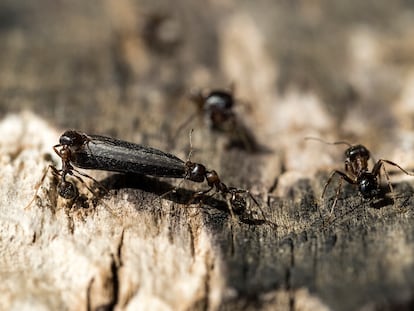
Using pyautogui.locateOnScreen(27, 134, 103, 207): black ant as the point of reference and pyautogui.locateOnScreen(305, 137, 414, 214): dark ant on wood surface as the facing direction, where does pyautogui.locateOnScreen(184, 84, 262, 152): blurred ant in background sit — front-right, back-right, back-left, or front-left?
front-left

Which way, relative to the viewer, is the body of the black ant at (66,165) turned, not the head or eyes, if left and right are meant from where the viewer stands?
facing away from the viewer

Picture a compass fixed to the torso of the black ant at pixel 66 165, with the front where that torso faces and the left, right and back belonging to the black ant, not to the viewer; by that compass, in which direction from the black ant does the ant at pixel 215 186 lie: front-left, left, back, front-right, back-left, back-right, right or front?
right

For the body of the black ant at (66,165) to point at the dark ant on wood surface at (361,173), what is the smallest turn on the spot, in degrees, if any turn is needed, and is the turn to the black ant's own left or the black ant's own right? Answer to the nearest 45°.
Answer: approximately 90° to the black ant's own right

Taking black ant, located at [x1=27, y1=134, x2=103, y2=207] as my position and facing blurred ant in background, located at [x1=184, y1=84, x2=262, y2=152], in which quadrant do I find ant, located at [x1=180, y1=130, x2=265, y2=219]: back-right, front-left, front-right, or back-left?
front-right

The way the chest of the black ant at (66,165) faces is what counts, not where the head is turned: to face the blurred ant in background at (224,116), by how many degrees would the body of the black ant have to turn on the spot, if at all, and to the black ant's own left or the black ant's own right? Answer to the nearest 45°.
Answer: approximately 90° to the black ant's own right
